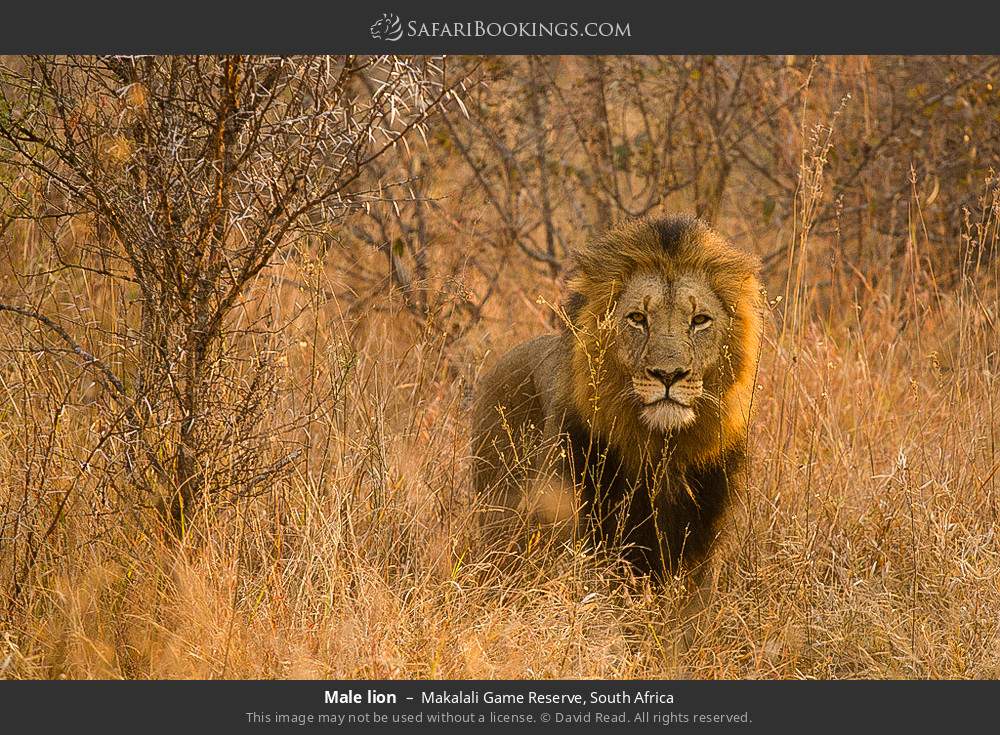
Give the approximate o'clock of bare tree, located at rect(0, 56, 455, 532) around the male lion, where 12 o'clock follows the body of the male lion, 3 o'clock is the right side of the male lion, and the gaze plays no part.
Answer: The bare tree is roughly at 4 o'clock from the male lion.

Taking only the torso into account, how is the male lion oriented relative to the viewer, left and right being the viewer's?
facing the viewer and to the right of the viewer
